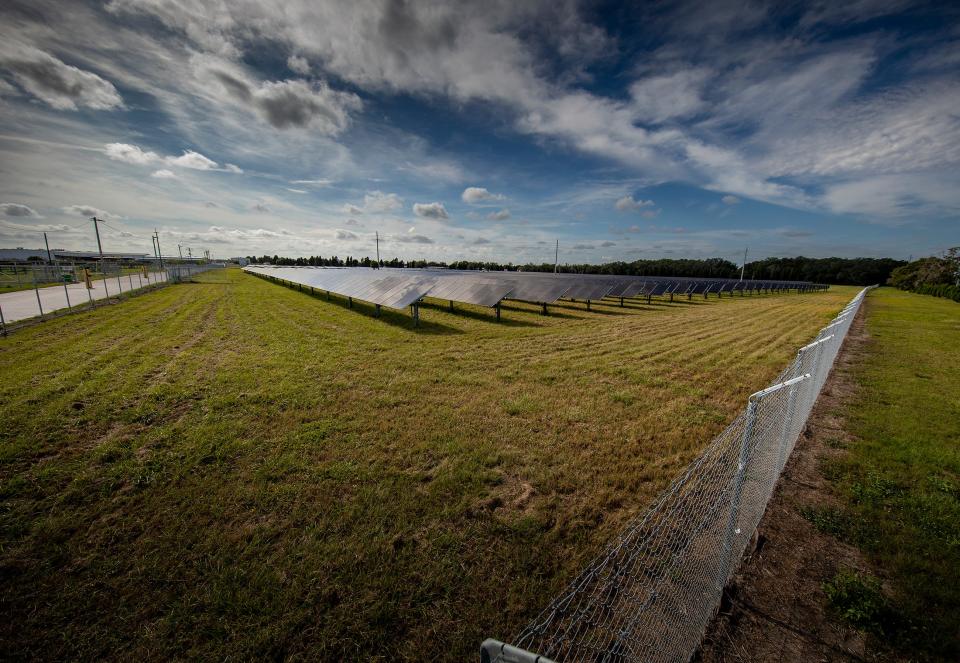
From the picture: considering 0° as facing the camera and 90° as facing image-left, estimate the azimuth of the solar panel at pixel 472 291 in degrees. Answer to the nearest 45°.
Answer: approximately 45°

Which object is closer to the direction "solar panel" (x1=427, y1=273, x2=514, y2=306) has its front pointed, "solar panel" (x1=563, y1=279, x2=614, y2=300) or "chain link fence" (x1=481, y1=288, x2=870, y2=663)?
the chain link fence

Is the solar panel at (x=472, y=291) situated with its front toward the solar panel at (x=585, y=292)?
no

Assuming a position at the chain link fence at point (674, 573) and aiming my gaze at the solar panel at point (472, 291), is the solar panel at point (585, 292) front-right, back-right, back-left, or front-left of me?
front-right

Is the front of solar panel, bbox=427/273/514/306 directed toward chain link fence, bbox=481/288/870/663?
no

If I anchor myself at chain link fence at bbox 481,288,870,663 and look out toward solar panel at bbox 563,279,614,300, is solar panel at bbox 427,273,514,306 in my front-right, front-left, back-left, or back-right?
front-left
